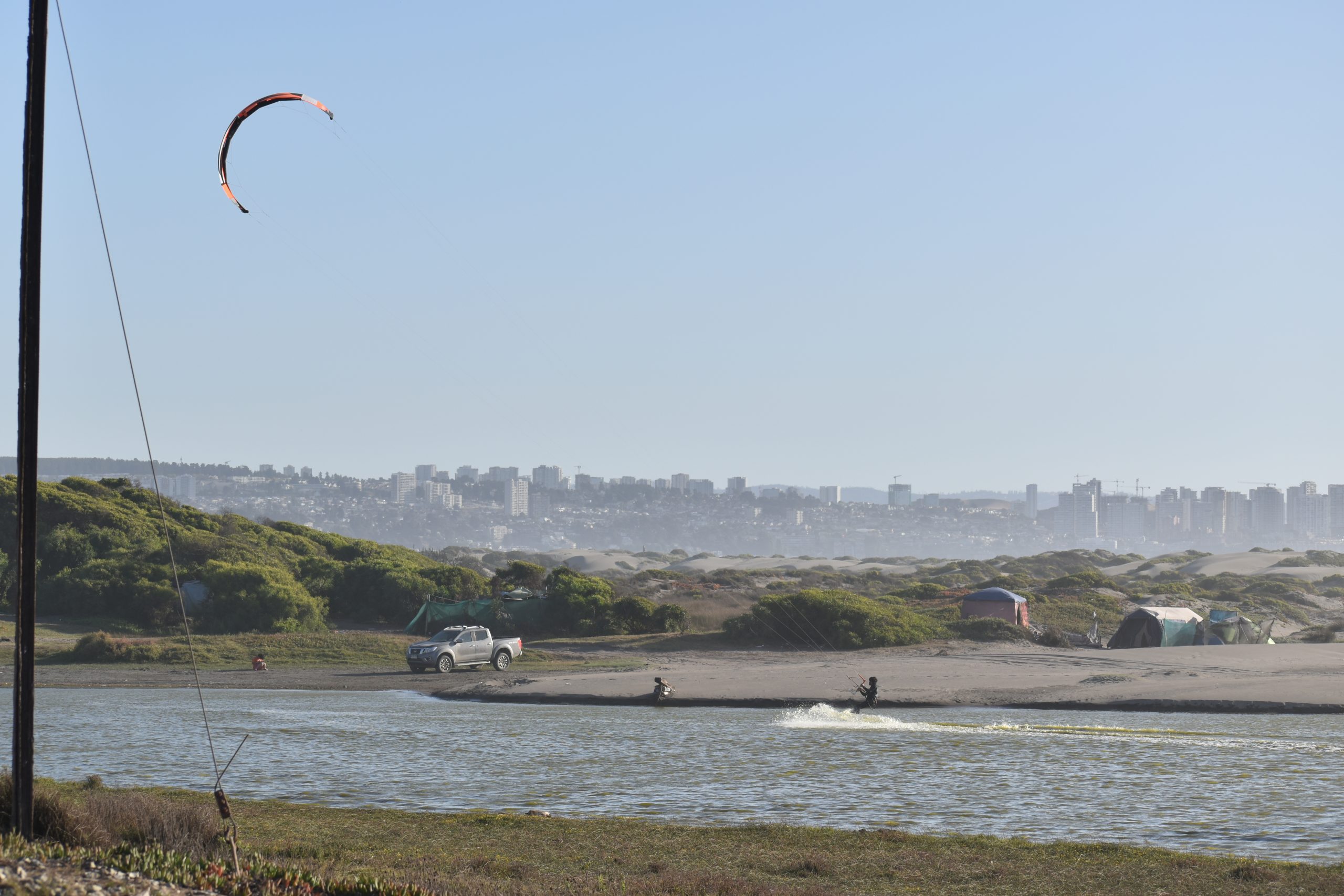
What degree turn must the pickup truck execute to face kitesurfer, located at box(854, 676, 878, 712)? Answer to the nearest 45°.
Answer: approximately 90° to its left

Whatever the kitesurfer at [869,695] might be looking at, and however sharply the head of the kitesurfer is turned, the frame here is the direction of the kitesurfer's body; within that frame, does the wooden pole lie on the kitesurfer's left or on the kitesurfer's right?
on the kitesurfer's left

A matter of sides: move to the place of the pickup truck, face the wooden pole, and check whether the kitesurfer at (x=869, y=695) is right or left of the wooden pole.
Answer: left

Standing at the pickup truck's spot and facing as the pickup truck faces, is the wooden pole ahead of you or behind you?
ahead

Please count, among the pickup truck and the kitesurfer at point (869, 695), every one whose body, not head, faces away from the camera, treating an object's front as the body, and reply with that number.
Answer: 0

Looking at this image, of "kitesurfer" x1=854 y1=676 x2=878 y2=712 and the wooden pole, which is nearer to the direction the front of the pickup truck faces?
the wooden pole

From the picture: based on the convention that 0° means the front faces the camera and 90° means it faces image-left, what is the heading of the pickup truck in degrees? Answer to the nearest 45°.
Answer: approximately 45°

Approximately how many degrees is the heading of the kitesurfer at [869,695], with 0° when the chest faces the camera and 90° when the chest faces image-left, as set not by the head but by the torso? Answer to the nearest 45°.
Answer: approximately 90°

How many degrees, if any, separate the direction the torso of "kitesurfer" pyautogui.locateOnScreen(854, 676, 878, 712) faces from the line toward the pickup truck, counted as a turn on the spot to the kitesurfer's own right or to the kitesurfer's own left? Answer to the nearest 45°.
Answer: approximately 45° to the kitesurfer's own right
